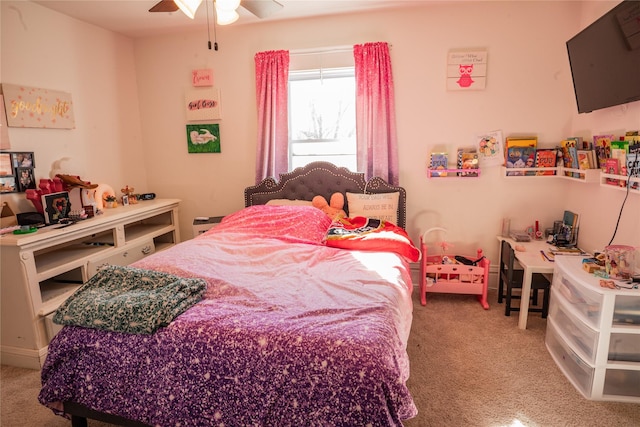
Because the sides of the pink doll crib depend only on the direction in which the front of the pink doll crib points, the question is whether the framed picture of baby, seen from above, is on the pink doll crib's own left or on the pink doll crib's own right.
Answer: on the pink doll crib's own right

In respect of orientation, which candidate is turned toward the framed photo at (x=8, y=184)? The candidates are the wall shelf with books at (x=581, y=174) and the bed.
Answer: the wall shelf with books

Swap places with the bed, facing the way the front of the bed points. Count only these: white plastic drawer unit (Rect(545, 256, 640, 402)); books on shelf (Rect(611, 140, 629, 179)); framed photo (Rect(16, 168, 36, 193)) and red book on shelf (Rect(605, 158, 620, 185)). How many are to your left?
3

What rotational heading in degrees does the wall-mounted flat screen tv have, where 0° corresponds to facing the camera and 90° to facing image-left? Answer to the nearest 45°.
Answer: approximately 45°

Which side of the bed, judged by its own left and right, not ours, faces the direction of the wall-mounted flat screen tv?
left

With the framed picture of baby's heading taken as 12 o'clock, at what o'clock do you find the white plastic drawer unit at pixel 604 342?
The white plastic drawer unit is roughly at 11 o'clock from the framed picture of baby.

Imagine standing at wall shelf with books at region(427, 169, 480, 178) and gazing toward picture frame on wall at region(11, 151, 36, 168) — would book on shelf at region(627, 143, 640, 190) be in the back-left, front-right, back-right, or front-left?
back-left

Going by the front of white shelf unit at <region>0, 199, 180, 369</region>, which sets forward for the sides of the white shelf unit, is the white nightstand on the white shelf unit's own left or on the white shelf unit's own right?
on the white shelf unit's own left

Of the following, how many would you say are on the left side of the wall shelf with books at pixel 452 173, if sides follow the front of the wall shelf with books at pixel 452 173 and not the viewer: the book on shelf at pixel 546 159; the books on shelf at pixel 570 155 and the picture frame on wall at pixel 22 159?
2

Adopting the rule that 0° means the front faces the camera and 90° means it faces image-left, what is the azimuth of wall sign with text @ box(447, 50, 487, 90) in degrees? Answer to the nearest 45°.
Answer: approximately 0°

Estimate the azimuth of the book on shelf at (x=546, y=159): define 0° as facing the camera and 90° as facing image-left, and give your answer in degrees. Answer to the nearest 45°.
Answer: approximately 0°

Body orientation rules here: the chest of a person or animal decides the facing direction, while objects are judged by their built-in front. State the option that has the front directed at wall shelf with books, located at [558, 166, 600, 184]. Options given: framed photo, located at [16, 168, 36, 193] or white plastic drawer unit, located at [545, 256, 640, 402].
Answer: the framed photo
